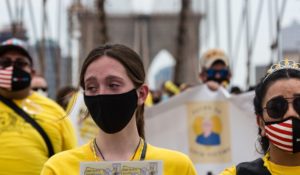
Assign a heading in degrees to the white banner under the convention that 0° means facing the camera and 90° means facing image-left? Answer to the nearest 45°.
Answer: approximately 0°

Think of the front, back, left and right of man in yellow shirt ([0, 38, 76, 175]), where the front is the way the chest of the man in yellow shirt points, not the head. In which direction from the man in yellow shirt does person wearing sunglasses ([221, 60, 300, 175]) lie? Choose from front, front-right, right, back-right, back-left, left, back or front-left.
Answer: front-left

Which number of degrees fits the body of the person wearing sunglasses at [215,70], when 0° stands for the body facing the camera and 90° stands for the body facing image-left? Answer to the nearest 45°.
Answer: approximately 0°

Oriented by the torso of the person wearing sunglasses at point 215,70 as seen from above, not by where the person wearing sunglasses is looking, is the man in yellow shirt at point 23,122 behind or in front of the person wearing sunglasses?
in front

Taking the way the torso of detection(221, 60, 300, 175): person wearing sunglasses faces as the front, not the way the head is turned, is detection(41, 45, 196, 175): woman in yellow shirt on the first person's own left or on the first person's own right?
on the first person's own right

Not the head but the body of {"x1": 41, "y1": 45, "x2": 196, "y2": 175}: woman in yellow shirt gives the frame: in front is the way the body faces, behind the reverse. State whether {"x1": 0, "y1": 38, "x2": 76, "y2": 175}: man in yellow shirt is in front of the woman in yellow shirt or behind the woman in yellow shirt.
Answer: behind
